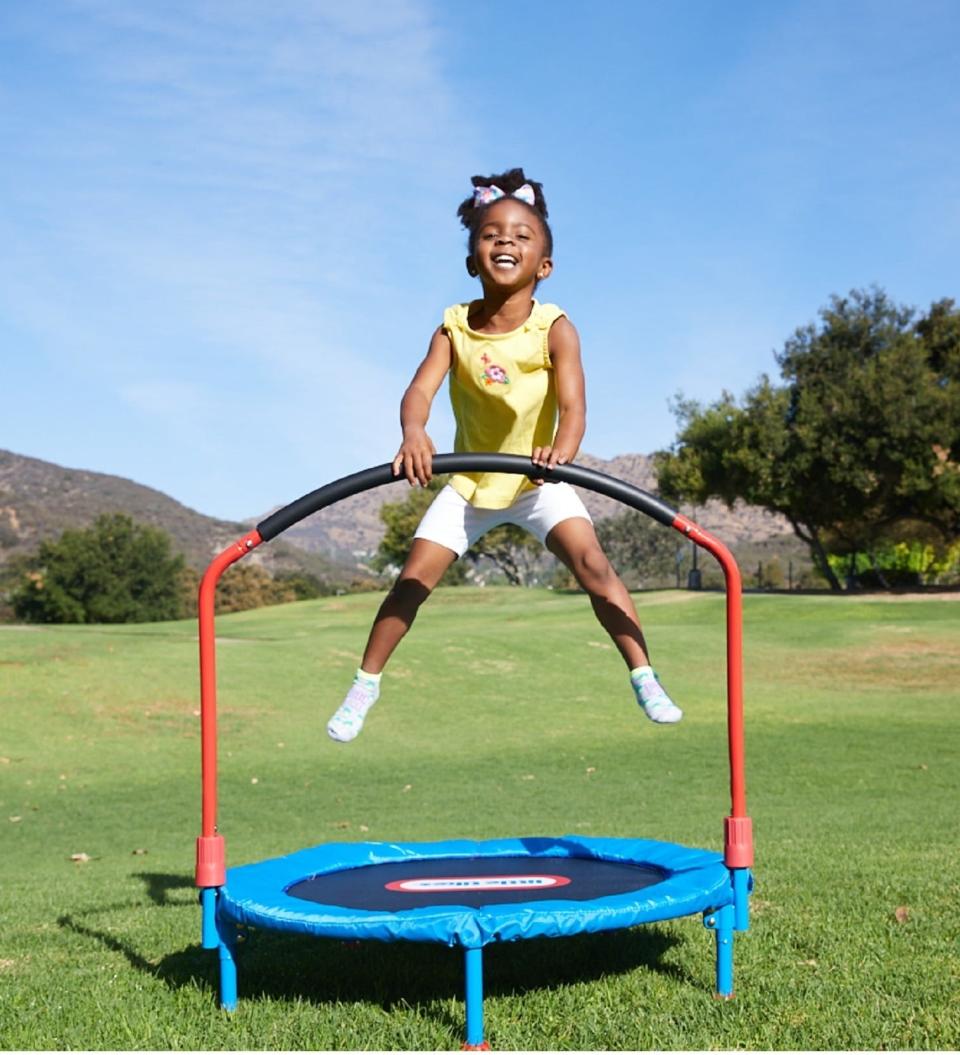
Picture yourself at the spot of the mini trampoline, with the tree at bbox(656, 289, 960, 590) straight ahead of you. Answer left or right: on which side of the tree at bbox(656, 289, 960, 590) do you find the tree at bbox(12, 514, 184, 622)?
left

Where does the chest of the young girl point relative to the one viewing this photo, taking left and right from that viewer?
facing the viewer

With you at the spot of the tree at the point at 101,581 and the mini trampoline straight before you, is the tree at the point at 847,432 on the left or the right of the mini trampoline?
left

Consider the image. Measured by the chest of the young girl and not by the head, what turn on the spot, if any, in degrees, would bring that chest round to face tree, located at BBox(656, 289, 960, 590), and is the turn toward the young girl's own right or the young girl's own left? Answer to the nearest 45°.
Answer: approximately 180°

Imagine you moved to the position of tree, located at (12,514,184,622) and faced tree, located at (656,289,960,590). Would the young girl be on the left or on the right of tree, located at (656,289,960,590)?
right

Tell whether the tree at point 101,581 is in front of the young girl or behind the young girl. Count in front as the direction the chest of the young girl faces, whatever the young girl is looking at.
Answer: behind

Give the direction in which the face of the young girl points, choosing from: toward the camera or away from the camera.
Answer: toward the camera
